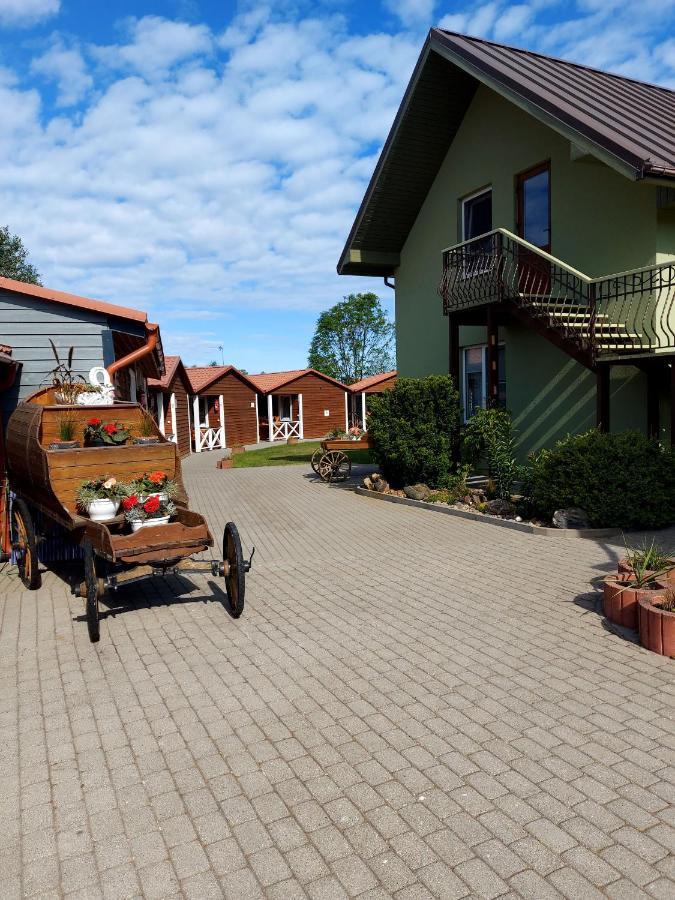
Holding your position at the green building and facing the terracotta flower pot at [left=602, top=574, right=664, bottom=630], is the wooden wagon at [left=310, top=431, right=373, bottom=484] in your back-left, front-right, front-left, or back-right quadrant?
back-right

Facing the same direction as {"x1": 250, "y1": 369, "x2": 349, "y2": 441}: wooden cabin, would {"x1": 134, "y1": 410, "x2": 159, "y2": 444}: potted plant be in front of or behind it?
in front

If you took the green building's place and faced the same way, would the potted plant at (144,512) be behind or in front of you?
in front

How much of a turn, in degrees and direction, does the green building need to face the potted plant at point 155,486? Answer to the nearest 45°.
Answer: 0° — it already faces it

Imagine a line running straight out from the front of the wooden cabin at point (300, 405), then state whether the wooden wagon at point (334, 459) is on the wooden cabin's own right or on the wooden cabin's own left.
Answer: on the wooden cabin's own left

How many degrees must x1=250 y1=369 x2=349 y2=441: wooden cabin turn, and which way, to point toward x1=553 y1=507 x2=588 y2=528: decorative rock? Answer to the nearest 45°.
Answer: approximately 45° to its left

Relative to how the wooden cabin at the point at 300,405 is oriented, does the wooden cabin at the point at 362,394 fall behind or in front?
behind
